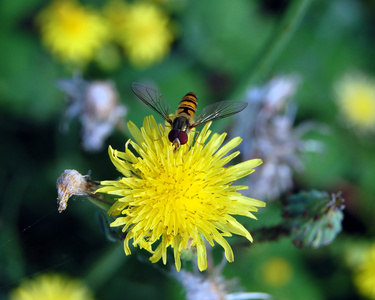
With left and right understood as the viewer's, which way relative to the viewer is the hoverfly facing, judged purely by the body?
facing the viewer

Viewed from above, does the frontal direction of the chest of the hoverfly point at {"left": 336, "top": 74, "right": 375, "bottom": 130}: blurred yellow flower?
no

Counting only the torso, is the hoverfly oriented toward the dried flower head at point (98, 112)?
no

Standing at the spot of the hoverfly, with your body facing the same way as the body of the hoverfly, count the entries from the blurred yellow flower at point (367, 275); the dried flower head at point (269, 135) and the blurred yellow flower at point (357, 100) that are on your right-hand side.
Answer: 0

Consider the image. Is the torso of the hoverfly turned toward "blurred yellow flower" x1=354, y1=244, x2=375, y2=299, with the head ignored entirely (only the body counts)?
no
